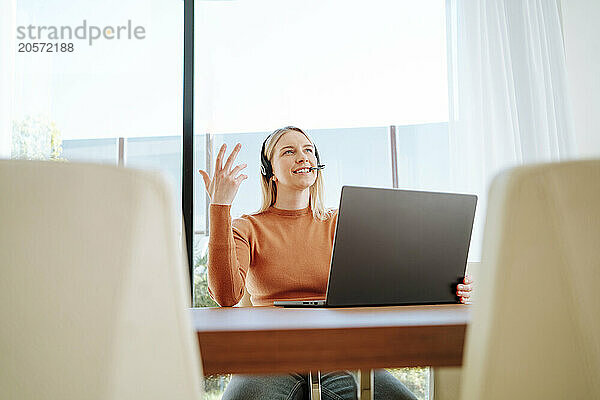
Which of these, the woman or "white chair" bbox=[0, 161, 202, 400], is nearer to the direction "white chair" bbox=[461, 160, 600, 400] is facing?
the woman

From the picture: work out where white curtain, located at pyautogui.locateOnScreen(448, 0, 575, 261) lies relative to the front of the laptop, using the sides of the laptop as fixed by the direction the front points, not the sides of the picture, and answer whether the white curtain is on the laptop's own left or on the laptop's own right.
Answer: on the laptop's own right

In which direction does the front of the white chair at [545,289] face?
away from the camera

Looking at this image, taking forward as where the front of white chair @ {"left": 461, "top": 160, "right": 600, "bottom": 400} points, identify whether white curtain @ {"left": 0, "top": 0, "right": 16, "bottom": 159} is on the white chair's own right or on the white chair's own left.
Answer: on the white chair's own left

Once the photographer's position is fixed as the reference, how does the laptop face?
facing away from the viewer and to the left of the viewer

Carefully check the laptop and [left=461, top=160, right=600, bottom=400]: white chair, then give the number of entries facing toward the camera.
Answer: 0

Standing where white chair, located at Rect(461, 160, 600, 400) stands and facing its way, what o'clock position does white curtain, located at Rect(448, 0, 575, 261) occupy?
The white curtain is roughly at 12 o'clock from the white chair.

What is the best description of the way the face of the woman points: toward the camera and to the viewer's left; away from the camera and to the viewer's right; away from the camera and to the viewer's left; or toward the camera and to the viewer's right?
toward the camera and to the viewer's right

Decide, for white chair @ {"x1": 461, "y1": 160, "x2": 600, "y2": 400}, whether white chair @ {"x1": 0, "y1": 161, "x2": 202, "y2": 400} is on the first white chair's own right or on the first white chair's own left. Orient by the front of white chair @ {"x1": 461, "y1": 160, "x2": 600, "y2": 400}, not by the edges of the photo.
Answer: on the first white chair's own left
